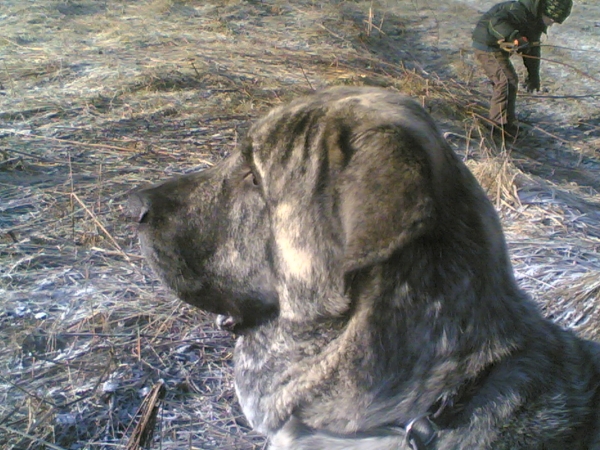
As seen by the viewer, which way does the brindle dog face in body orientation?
to the viewer's left

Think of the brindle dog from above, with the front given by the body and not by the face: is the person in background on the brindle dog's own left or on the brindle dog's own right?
on the brindle dog's own right
